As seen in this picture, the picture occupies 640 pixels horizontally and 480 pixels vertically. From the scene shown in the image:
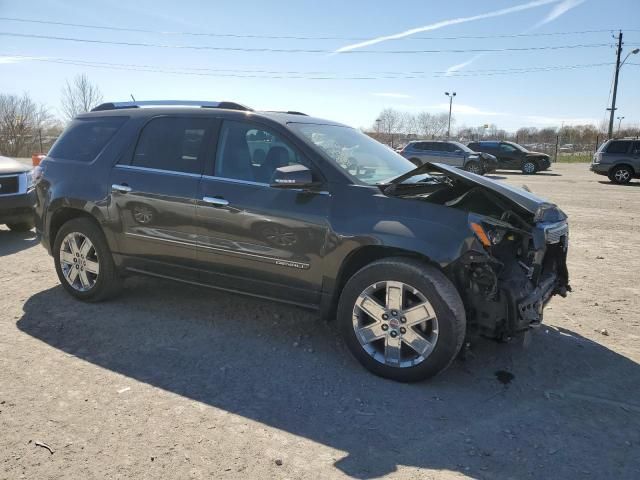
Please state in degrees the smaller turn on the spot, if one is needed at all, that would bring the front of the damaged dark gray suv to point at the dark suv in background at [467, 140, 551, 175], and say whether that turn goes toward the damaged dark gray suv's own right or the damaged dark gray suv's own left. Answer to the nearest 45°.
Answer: approximately 90° to the damaged dark gray suv's own left

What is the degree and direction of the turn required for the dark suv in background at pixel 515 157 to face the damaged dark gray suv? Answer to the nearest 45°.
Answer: approximately 45° to its right

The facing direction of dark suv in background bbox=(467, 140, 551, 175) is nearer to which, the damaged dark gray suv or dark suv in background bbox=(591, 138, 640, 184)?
the dark suv in background

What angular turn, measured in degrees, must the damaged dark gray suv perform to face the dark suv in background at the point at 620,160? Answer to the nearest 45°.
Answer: approximately 90° to its left

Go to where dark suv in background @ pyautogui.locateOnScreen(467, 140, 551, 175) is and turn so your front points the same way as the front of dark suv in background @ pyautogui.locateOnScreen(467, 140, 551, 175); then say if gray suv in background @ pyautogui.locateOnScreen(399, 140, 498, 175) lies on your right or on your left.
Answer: on your right

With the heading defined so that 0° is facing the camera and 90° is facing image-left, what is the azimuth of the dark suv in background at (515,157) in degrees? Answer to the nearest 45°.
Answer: approximately 315°
